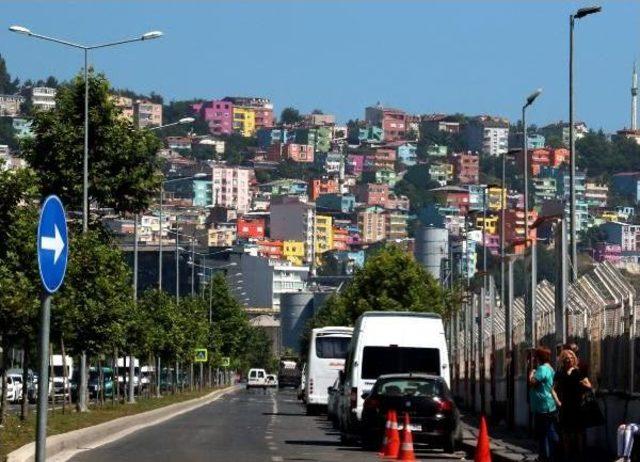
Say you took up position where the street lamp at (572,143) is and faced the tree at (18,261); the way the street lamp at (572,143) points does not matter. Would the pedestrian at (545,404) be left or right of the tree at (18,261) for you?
left

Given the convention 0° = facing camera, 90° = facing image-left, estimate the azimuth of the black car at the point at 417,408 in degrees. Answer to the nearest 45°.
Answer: approximately 180°

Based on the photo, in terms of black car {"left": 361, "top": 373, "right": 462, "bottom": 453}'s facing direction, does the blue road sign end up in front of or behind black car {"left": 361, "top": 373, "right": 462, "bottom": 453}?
behind

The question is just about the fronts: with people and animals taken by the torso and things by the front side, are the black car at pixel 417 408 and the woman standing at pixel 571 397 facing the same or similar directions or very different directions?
very different directions

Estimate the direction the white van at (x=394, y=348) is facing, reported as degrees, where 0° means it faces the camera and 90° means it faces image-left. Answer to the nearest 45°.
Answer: approximately 180°

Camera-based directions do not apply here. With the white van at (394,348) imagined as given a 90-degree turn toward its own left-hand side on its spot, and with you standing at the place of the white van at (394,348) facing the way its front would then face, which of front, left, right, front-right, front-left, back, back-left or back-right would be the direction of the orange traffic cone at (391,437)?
left

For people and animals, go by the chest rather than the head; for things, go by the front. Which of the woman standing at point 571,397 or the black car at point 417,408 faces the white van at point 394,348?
the black car
